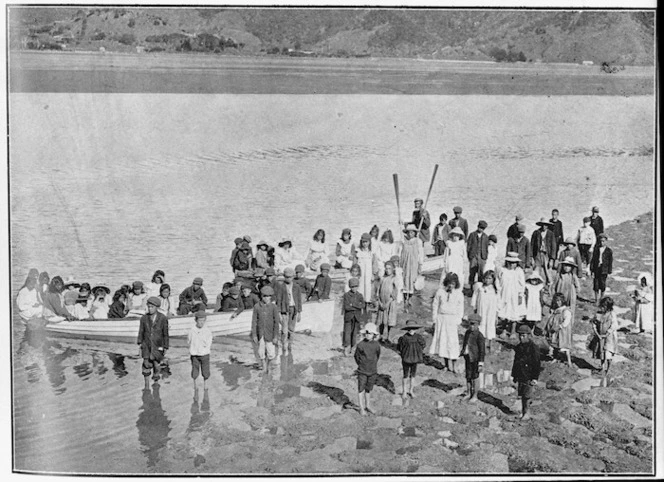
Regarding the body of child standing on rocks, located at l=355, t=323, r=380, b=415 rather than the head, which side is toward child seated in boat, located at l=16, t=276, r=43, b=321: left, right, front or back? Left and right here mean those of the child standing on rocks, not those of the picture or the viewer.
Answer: right

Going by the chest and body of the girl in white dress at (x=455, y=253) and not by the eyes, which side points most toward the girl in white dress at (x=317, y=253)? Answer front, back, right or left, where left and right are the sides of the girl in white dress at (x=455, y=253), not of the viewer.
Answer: right

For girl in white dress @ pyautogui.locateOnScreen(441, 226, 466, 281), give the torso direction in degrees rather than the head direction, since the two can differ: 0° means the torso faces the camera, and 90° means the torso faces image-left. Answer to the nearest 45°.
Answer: approximately 0°

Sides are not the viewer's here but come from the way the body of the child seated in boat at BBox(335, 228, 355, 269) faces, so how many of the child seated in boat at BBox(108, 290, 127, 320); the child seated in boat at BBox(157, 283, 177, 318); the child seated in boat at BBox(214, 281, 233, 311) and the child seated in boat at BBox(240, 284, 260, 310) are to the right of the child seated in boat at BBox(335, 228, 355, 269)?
4

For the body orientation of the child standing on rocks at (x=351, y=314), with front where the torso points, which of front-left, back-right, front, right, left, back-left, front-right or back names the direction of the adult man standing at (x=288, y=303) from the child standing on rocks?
right

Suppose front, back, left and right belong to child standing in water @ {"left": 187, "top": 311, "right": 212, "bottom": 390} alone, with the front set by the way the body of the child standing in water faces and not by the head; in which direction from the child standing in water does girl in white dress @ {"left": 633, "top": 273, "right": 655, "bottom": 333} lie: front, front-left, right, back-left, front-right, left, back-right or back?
left

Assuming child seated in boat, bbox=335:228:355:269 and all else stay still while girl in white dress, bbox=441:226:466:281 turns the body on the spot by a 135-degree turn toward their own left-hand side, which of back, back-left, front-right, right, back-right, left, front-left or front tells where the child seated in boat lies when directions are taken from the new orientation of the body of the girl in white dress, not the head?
back-left
